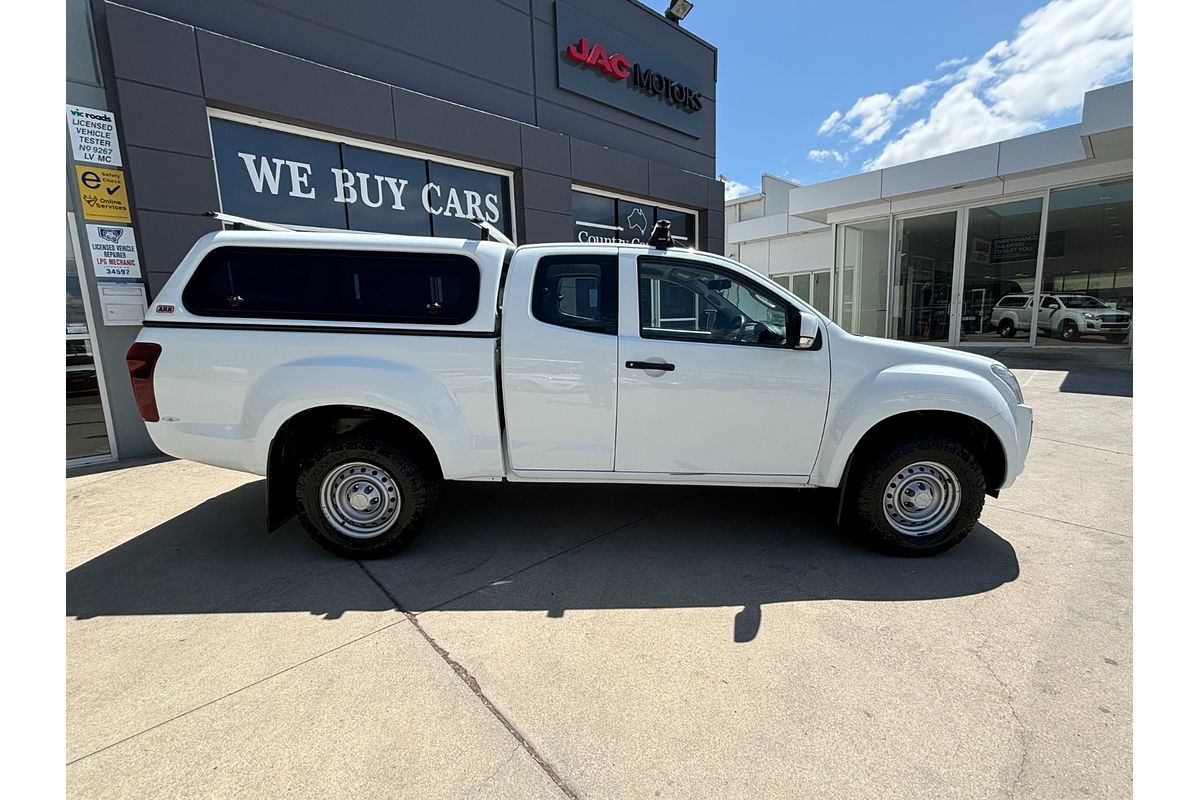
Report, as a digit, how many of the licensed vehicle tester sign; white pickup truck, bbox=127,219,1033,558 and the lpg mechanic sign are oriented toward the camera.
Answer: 2

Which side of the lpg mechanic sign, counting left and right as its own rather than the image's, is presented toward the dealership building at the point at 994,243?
left

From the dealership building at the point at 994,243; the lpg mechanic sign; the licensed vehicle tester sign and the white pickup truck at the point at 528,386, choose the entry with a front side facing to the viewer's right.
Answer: the white pickup truck

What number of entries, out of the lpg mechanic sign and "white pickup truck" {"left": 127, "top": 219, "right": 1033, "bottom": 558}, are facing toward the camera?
1

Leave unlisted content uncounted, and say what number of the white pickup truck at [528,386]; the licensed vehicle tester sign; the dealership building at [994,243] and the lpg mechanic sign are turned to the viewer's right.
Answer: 1

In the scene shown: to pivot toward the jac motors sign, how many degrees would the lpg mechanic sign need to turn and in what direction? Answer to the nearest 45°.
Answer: approximately 90° to its left

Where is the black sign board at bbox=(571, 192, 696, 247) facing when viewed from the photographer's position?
facing the viewer and to the right of the viewer

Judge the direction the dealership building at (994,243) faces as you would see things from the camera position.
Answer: facing the viewer and to the left of the viewer

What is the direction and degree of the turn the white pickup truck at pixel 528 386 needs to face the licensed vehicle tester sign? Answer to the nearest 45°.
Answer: approximately 135° to its left

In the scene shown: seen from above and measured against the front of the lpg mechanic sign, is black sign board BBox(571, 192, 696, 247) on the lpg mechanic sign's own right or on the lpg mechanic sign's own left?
on the lpg mechanic sign's own left

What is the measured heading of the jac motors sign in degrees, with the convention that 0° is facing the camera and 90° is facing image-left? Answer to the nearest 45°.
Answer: approximately 315°

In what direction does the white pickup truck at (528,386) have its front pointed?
to the viewer's right

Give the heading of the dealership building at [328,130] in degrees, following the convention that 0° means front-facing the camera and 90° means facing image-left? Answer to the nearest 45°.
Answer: approximately 315°

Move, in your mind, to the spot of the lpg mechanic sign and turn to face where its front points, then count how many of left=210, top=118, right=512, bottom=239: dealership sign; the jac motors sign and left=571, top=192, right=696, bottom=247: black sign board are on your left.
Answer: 3

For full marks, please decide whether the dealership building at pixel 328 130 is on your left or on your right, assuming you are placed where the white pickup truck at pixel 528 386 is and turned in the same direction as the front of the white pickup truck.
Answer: on your left

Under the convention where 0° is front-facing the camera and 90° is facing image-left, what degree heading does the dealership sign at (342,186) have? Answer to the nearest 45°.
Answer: approximately 315°

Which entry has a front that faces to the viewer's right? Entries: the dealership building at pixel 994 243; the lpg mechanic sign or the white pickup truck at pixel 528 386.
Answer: the white pickup truck
